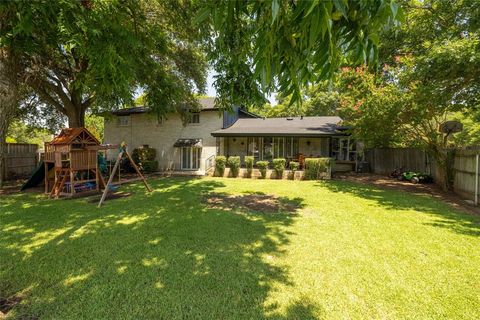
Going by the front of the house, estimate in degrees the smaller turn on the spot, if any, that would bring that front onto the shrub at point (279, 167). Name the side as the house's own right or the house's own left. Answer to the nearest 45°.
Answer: approximately 45° to the house's own left

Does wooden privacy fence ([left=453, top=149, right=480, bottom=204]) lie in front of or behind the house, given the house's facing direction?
in front

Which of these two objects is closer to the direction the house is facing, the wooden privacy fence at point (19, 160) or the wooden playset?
the wooden playset

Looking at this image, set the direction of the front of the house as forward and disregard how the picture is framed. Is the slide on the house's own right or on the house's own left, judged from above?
on the house's own right

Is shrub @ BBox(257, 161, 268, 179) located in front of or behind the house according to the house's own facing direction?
in front

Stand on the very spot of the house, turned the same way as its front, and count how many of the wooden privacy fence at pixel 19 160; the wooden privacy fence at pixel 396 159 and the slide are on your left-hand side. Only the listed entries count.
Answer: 1

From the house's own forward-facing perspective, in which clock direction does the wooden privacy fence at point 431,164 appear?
The wooden privacy fence is roughly at 10 o'clock from the house.

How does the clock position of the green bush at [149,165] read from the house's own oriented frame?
The green bush is roughly at 3 o'clock from the house.

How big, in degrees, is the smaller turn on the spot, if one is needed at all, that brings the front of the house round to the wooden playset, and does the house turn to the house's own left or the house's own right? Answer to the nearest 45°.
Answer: approximately 45° to the house's own right
